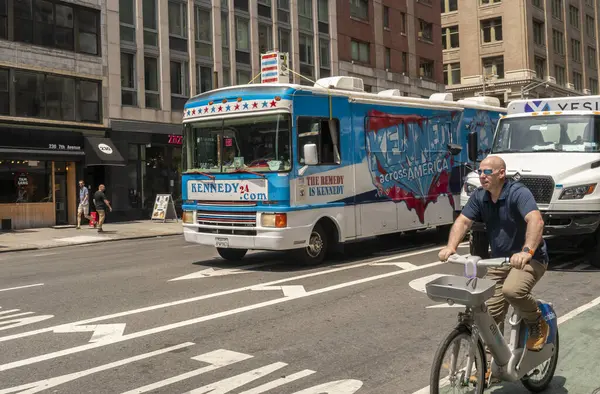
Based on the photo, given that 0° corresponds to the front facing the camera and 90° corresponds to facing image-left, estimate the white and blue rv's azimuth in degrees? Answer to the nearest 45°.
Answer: approximately 45°

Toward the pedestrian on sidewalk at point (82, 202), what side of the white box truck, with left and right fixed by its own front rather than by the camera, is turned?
right

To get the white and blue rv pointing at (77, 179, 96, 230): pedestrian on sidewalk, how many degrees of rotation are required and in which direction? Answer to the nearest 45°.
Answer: approximately 90° to its right

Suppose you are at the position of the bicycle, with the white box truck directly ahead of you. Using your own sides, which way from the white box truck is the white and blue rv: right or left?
left

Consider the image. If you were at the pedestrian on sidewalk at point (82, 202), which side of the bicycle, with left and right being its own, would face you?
right

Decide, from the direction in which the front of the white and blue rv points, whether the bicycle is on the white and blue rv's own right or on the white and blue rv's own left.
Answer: on the white and blue rv's own left

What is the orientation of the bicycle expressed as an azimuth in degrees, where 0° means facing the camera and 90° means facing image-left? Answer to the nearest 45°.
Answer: approximately 45°

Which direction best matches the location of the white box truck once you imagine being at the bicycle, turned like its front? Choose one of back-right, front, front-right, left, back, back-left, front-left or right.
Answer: back-right

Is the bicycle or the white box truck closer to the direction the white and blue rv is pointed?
the bicycle

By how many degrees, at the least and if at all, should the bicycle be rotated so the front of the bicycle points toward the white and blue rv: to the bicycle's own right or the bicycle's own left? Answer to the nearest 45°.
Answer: approximately 90° to the bicycle's own right
